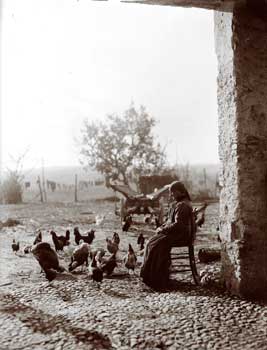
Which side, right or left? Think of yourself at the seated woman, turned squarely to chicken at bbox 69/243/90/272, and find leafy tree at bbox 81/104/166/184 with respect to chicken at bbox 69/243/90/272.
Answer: right

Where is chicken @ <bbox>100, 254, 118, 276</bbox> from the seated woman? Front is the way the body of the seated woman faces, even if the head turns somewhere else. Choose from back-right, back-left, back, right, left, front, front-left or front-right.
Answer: front-right

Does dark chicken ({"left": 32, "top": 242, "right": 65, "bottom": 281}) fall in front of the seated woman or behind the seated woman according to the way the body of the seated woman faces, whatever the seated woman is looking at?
in front

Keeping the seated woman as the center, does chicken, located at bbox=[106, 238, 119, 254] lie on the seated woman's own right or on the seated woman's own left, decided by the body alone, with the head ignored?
on the seated woman's own right

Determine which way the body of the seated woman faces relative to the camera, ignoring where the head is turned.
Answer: to the viewer's left
